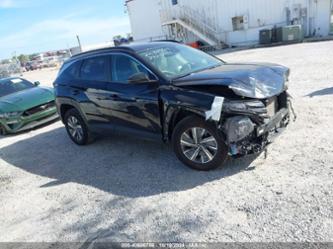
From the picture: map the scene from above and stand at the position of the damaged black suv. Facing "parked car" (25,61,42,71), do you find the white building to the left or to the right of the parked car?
right

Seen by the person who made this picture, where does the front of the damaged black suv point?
facing the viewer and to the right of the viewer

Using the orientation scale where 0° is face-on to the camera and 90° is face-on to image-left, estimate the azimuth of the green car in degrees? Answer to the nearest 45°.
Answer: approximately 315°

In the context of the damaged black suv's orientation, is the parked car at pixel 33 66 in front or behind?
behind

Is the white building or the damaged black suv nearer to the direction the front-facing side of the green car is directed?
the damaged black suv

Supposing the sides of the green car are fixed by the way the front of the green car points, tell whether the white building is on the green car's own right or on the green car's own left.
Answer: on the green car's own left

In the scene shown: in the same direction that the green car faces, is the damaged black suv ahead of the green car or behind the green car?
ahead

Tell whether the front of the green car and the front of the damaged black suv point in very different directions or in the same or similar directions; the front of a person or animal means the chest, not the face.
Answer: same or similar directions

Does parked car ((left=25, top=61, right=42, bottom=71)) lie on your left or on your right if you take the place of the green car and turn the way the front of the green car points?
on your left

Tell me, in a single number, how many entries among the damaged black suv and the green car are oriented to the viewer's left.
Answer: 0

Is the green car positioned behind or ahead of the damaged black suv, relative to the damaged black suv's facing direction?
behind

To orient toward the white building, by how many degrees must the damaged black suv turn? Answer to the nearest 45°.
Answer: approximately 135° to its left
